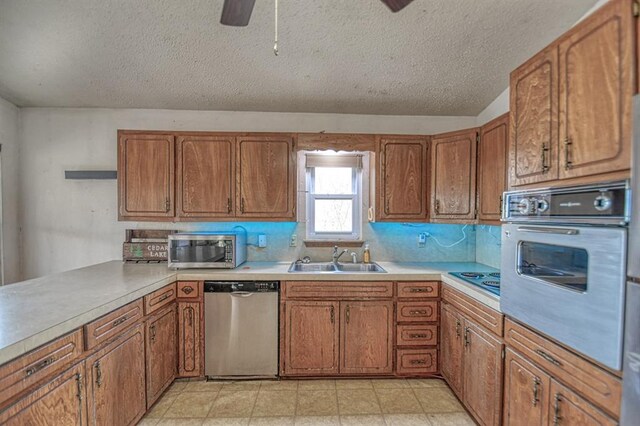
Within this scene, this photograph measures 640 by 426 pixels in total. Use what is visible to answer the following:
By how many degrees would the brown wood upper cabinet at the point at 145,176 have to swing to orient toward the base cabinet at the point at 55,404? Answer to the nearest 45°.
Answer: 0° — it already faces it

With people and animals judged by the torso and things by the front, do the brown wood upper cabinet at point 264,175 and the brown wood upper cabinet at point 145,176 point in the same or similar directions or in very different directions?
same or similar directions

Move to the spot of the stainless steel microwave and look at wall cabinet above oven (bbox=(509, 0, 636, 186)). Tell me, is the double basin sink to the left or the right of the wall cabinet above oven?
left

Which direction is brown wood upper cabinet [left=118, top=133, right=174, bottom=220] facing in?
toward the camera

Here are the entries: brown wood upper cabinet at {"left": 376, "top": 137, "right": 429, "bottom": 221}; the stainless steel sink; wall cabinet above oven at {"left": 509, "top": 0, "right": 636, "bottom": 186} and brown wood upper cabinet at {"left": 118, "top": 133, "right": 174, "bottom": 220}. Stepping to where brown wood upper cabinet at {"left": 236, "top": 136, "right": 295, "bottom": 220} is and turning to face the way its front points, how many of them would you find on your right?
1

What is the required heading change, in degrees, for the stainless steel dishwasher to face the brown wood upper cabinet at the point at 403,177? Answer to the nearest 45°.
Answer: approximately 90° to its left

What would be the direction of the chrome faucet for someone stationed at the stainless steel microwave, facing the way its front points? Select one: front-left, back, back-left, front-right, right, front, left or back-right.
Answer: left

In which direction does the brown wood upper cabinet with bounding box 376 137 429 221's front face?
toward the camera

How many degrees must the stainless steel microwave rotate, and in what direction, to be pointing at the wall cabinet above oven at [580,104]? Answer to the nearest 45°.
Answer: approximately 45° to its left

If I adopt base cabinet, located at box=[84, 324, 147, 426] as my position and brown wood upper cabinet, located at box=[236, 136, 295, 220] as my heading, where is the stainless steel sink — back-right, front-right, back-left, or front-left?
front-right

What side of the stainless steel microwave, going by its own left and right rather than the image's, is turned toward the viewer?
front

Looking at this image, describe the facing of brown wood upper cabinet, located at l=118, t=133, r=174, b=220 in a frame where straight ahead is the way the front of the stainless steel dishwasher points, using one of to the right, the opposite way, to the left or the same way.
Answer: the same way

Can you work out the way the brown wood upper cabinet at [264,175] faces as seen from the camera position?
facing the viewer
